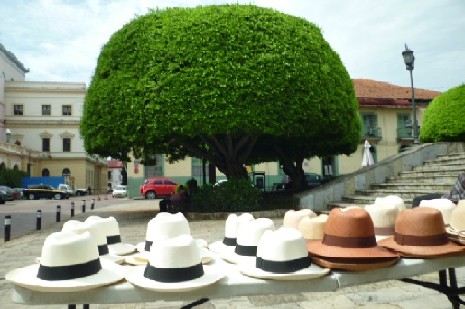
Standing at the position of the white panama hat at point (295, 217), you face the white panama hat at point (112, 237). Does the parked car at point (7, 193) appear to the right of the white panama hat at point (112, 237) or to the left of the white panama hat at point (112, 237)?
right

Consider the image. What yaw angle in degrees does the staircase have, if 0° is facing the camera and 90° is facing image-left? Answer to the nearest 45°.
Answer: approximately 45°

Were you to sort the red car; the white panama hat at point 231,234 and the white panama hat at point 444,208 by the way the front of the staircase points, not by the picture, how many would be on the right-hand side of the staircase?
1

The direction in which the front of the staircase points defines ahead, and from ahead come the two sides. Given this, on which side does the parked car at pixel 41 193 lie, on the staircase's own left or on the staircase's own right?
on the staircase's own right

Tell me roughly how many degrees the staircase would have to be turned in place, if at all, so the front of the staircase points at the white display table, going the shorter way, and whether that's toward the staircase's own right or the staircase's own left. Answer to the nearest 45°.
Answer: approximately 45° to the staircase's own left

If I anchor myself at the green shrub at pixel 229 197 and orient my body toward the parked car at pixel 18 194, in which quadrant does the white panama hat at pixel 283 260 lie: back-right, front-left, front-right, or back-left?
back-left

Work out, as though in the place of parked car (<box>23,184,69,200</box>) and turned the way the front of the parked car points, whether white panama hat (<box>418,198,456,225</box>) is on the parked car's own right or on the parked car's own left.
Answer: on the parked car's own right

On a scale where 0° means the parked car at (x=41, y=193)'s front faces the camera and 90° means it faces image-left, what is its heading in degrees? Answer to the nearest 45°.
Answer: approximately 270°
